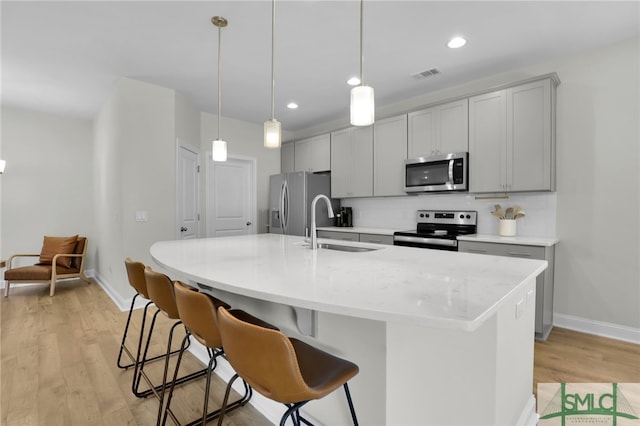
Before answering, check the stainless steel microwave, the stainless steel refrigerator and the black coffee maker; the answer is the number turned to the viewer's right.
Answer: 0

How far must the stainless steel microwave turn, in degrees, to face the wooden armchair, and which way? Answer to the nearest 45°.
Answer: approximately 45° to its right

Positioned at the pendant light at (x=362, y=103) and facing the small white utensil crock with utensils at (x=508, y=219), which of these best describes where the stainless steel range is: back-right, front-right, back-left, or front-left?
front-left

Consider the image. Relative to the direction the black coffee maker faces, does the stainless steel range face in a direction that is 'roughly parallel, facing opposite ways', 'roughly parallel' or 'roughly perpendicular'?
roughly parallel

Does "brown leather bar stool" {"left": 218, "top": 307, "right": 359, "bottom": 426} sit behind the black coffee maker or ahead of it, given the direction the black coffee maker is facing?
ahead

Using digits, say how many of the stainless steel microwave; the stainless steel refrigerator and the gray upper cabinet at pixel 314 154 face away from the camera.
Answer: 0

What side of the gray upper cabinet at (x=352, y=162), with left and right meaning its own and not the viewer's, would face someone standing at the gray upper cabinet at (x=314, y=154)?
right

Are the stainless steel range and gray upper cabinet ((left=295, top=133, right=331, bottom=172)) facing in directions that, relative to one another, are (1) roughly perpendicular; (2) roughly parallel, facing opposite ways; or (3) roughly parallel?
roughly parallel

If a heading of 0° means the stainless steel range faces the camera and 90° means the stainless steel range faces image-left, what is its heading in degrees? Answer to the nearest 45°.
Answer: approximately 45°

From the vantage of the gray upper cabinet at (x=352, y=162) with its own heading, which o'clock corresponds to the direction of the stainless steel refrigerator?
The stainless steel refrigerator is roughly at 2 o'clock from the gray upper cabinet.

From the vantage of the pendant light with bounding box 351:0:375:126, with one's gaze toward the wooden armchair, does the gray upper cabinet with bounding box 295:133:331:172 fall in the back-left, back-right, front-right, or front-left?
front-right

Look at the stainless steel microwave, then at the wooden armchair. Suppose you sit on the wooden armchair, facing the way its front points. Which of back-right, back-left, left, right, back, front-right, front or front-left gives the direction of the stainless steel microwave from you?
left

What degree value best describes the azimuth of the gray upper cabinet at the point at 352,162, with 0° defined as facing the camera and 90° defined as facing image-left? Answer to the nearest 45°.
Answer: approximately 45°

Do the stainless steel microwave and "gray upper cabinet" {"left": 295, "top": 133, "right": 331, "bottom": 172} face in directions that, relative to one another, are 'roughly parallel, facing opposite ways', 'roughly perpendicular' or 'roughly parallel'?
roughly parallel

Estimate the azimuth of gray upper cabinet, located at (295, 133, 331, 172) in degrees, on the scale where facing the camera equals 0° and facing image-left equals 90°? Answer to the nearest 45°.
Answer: approximately 45°

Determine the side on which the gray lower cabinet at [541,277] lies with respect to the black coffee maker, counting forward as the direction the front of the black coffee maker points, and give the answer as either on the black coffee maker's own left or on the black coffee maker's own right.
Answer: on the black coffee maker's own left
